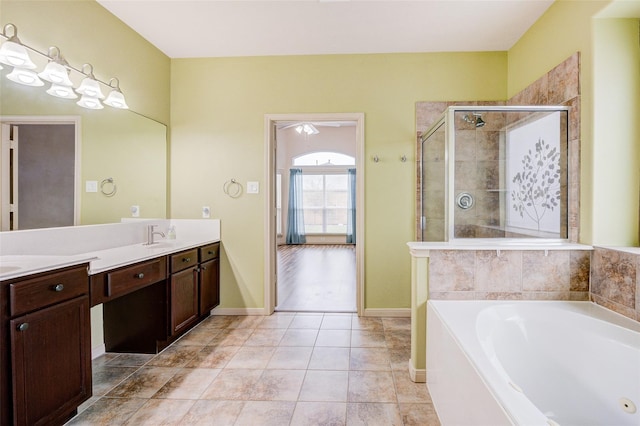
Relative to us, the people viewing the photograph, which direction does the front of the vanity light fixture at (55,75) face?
facing the viewer and to the right of the viewer

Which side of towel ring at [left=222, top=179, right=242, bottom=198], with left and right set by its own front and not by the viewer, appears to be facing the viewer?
front

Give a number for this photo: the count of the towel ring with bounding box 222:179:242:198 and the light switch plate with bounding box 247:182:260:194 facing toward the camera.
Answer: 2

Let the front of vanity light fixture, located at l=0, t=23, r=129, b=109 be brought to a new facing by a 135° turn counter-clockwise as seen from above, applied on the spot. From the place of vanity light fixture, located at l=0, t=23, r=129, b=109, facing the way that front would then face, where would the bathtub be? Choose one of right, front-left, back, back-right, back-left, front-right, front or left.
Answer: back-right

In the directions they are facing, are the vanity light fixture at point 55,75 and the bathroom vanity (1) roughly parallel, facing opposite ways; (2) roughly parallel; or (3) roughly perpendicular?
roughly parallel

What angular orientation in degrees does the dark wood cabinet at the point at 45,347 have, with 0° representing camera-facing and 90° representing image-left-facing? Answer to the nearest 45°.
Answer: approximately 315°

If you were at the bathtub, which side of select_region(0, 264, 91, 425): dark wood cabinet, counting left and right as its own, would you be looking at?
front

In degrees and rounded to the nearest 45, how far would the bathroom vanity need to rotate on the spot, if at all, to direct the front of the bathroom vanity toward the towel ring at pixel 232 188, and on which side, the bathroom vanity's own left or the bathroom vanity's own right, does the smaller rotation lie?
approximately 90° to the bathroom vanity's own left

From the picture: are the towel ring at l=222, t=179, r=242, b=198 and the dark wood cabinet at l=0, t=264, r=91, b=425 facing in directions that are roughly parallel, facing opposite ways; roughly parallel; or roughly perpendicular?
roughly perpendicular

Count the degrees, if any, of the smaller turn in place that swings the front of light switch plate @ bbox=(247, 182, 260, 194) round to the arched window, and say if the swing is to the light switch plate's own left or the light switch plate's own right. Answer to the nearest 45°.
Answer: approximately 180°

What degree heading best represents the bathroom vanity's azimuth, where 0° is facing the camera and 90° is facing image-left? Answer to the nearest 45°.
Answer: approximately 315°
